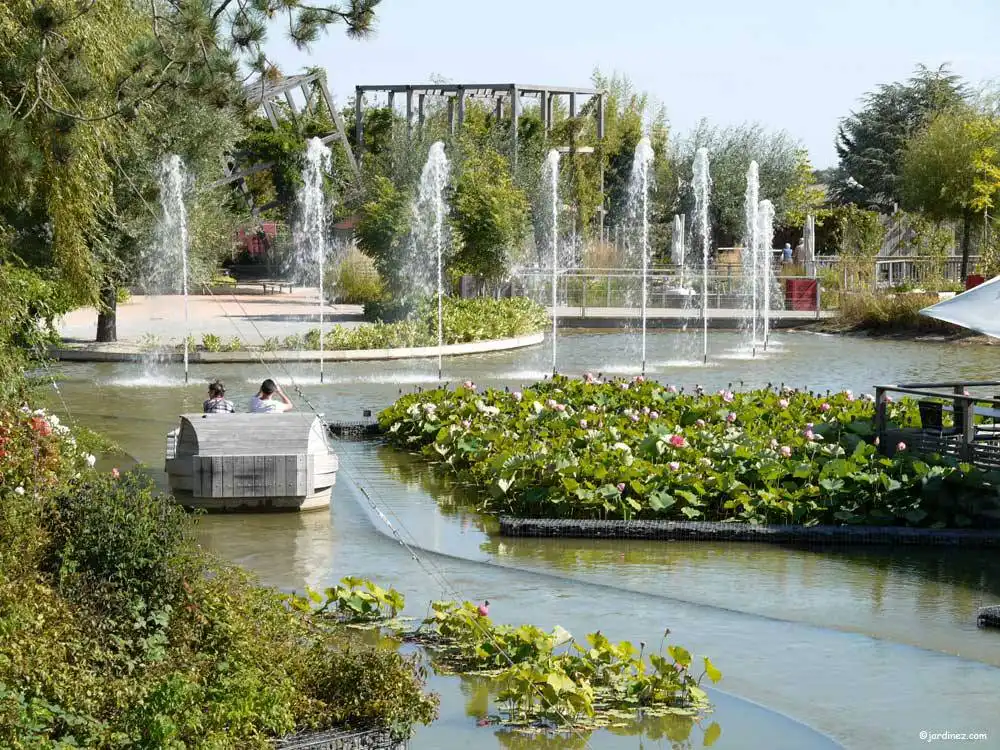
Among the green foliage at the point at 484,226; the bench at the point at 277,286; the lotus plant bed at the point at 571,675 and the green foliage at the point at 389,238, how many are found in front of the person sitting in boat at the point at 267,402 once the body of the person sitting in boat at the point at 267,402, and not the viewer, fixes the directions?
3

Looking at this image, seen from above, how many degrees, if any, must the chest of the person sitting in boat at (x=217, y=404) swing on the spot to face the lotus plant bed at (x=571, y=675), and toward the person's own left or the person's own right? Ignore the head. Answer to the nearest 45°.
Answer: approximately 180°

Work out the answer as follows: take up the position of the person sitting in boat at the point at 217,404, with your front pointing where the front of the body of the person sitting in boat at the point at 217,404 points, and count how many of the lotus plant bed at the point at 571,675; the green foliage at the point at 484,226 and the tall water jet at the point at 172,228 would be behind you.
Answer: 1

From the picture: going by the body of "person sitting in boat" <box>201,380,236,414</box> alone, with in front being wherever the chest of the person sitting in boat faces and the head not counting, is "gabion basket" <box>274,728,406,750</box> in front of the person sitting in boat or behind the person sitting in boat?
behind

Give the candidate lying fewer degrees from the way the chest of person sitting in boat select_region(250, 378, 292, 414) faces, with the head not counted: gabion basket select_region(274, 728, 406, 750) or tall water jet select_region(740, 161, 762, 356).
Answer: the tall water jet

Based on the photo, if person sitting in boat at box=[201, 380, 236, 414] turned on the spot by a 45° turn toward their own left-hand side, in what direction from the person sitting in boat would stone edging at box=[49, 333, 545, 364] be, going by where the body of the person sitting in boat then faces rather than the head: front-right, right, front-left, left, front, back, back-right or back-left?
front-right

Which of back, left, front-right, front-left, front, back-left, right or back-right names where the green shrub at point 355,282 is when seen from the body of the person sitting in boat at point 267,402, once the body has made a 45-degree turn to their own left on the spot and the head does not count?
front-right

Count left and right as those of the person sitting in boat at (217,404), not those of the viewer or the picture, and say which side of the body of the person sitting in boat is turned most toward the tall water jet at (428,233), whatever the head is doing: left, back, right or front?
front

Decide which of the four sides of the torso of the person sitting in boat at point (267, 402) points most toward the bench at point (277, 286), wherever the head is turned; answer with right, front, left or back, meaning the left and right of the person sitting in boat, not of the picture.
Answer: front

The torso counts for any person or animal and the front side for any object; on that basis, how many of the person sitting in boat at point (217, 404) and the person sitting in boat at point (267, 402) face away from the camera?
2

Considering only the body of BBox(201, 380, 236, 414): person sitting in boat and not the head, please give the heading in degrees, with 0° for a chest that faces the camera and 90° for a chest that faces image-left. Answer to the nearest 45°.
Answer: approximately 180°

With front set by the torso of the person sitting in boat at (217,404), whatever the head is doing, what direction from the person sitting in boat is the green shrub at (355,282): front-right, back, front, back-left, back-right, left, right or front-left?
front

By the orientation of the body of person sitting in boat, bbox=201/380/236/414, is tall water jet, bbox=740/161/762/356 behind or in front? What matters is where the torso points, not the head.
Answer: in front

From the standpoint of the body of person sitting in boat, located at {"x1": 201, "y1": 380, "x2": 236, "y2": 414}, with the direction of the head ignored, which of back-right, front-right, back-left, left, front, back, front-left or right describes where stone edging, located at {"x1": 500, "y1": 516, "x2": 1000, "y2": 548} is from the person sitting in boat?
back-right

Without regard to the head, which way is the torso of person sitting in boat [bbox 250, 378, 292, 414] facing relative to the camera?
away from the camera

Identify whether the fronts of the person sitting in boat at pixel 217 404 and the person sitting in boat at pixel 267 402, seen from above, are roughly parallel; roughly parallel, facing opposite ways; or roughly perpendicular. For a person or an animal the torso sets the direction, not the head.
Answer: roughly parallel
